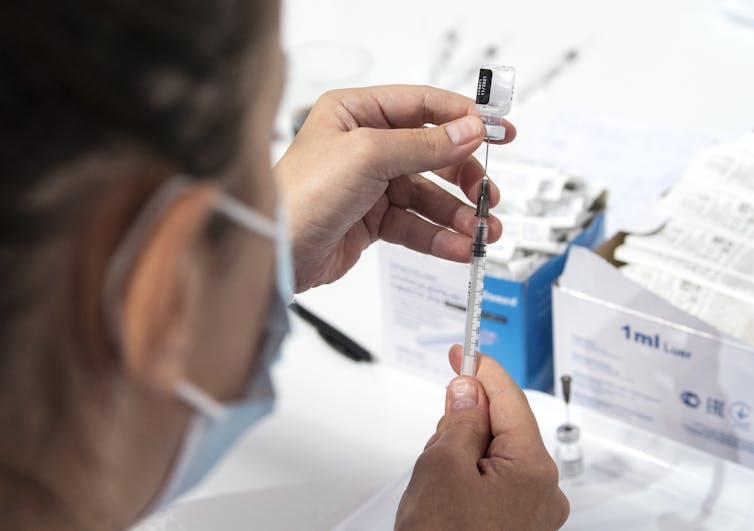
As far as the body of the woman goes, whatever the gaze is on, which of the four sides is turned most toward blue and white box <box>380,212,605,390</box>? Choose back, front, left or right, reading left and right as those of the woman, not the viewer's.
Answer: front

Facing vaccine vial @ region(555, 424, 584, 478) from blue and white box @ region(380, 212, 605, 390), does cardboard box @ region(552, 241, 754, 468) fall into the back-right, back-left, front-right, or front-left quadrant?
front-left

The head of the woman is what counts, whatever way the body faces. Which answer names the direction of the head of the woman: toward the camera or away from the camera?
away from the camera

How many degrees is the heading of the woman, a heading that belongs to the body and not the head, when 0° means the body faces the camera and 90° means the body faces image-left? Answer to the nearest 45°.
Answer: approximately 225°

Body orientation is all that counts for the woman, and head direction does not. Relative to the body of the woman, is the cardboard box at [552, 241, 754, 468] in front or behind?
in front
